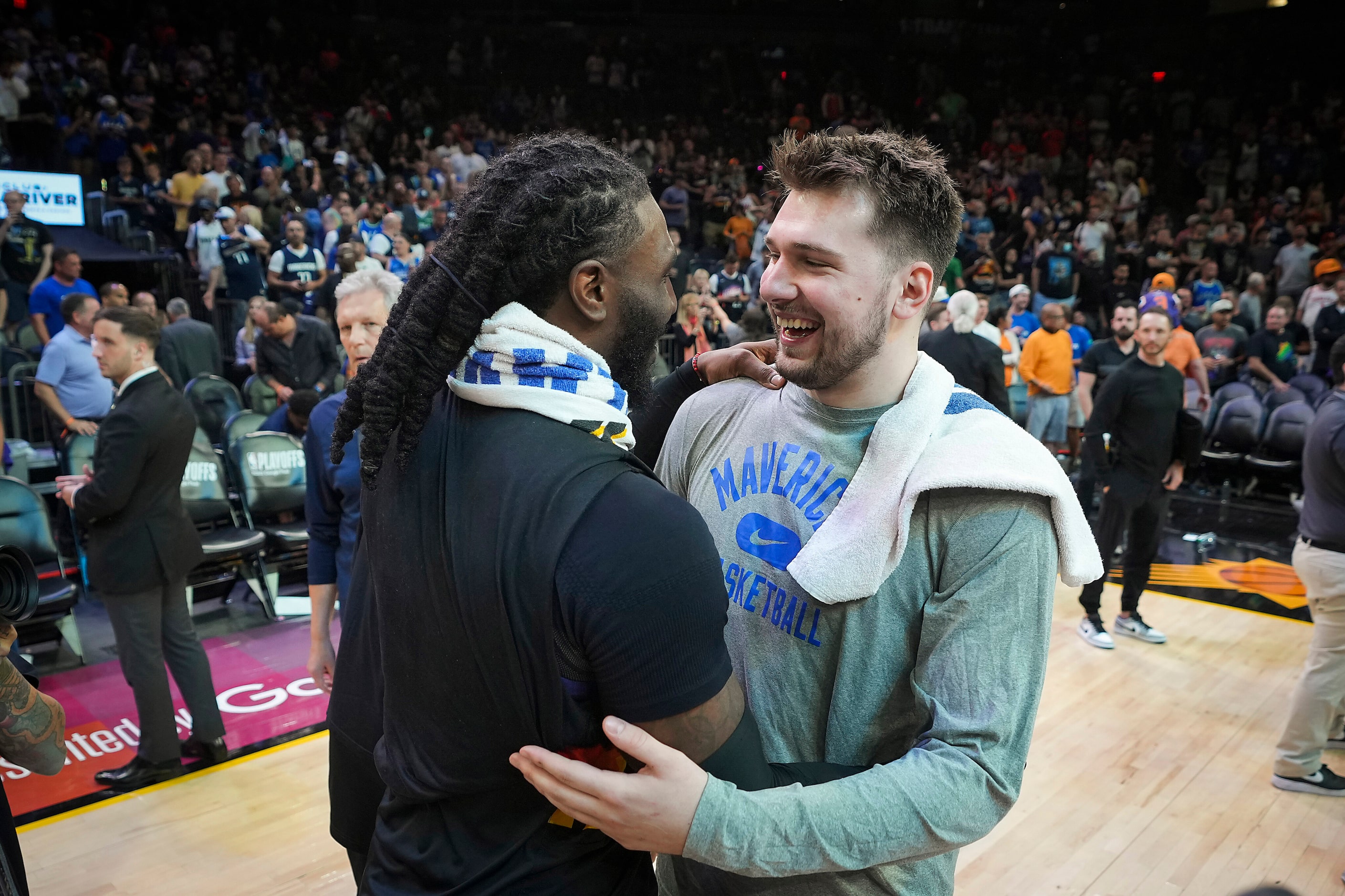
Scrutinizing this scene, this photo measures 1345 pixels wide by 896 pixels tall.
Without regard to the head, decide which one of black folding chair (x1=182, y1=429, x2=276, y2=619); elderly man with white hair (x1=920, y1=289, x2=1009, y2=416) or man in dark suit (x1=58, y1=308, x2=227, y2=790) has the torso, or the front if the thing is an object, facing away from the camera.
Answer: the elderly man with white hair

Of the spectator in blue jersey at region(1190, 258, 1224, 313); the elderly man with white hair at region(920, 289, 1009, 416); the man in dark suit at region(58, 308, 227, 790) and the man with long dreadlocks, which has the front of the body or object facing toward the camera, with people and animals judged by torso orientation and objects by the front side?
the spectator in blue jersey

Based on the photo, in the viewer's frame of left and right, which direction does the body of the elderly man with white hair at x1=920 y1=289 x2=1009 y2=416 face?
facing away from the viewer

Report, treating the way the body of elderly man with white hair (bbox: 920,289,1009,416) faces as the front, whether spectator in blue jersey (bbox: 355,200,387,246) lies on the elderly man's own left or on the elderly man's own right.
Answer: on the elderly man's own left

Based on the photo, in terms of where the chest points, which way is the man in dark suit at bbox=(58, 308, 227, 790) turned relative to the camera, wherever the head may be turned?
to the viewer's left

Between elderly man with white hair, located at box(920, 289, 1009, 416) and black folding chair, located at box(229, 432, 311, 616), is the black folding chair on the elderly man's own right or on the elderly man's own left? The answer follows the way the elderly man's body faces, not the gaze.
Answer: on the elderly man's own left

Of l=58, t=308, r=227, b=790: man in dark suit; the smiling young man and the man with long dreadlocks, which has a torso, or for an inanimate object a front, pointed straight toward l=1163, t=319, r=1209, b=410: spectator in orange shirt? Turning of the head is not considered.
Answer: the man with long dreadlocks

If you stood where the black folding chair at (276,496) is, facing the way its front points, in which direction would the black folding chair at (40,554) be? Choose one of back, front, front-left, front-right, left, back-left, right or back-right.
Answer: right

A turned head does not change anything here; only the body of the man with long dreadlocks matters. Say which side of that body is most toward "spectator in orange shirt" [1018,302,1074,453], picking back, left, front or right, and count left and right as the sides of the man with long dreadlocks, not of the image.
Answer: front

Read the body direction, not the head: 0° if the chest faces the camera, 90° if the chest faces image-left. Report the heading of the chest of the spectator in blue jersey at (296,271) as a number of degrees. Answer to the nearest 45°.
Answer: approximately 0°

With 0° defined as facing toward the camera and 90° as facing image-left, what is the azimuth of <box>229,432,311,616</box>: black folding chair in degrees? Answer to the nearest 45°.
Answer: approximately 315°

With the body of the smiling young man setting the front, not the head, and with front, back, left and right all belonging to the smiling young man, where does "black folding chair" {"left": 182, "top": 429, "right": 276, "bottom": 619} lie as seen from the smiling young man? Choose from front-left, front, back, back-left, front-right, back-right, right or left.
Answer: right

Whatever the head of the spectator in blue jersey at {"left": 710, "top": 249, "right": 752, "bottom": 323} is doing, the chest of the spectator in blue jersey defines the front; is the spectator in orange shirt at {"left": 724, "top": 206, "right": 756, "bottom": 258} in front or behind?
behind

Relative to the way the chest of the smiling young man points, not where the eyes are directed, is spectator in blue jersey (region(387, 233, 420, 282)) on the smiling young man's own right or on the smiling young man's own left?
on the smiling young man's own right

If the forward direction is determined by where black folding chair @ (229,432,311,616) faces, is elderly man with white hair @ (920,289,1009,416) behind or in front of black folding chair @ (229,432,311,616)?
in front

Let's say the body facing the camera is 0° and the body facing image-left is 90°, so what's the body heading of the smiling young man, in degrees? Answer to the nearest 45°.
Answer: approximately 45°

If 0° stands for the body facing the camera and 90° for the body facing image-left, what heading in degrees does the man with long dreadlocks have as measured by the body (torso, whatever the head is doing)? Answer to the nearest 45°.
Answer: approximately 225°
